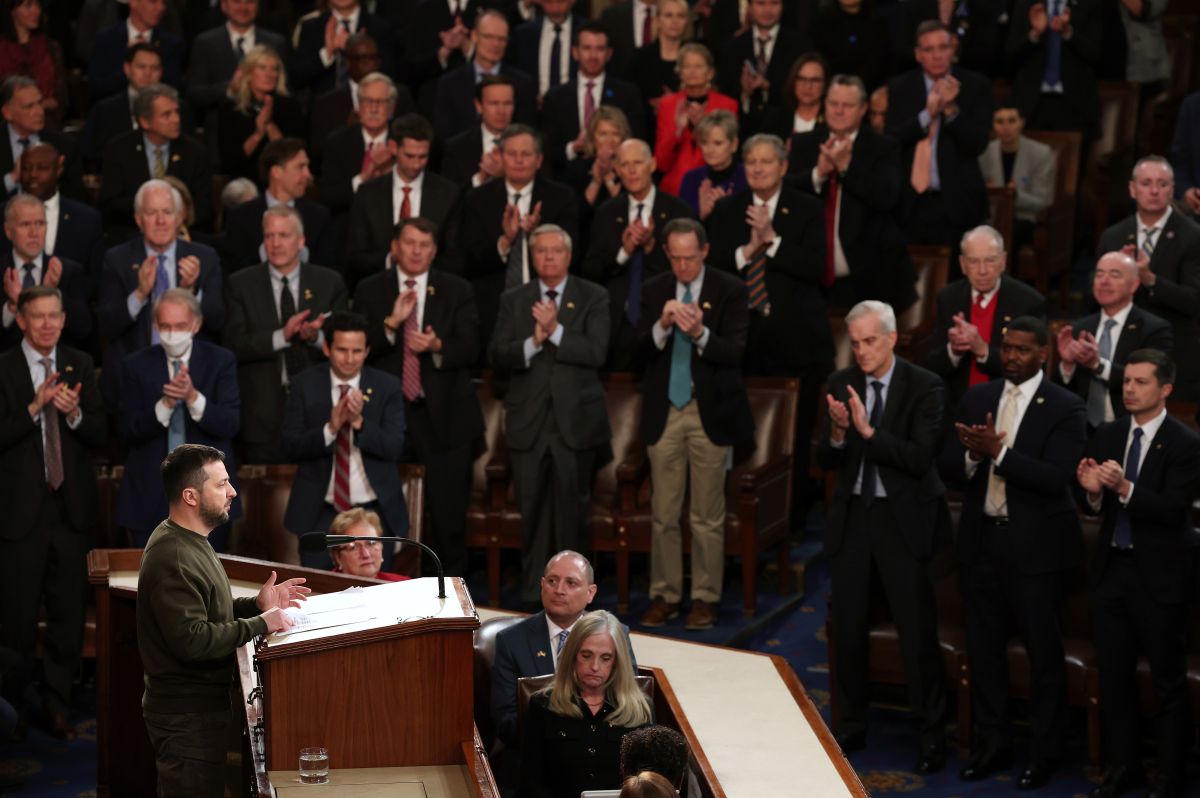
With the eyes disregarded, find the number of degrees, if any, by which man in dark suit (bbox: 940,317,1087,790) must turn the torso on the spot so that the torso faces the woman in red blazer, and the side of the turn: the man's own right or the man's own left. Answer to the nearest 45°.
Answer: approximately 90° to the man's own right

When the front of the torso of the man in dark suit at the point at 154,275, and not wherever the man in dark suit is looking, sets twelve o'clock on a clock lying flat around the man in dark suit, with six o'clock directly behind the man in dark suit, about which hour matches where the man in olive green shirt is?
The man in olive green shirt is roughly at 12 o'clock from the man in dark suit.

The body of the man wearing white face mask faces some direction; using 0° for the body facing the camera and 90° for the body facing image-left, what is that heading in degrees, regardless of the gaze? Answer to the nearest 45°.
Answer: approximately 0°

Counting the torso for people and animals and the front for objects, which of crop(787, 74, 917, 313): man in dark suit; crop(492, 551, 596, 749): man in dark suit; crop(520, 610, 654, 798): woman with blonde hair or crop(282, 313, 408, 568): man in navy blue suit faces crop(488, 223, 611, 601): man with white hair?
crop(787, 74, 917, 313): man in dark suit

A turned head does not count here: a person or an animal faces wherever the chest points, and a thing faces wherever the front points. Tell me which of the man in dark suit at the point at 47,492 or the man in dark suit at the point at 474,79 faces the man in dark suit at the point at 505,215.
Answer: the man in dark suit at the point at 474,79

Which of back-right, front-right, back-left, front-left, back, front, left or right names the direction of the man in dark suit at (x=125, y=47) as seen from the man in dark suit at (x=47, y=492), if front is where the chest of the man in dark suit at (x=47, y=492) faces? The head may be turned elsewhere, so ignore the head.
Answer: back
